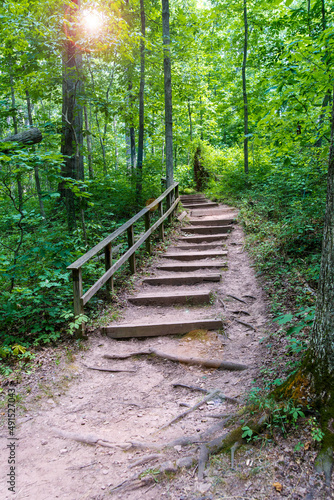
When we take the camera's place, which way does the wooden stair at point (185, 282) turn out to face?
facing the viewer

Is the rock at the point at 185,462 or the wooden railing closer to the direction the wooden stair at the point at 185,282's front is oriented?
the rock

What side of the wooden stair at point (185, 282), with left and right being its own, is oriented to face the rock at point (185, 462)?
front

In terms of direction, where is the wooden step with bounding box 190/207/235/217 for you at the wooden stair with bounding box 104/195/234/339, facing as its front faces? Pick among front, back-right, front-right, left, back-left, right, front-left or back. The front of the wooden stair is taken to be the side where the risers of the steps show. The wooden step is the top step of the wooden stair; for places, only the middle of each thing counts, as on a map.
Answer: back
